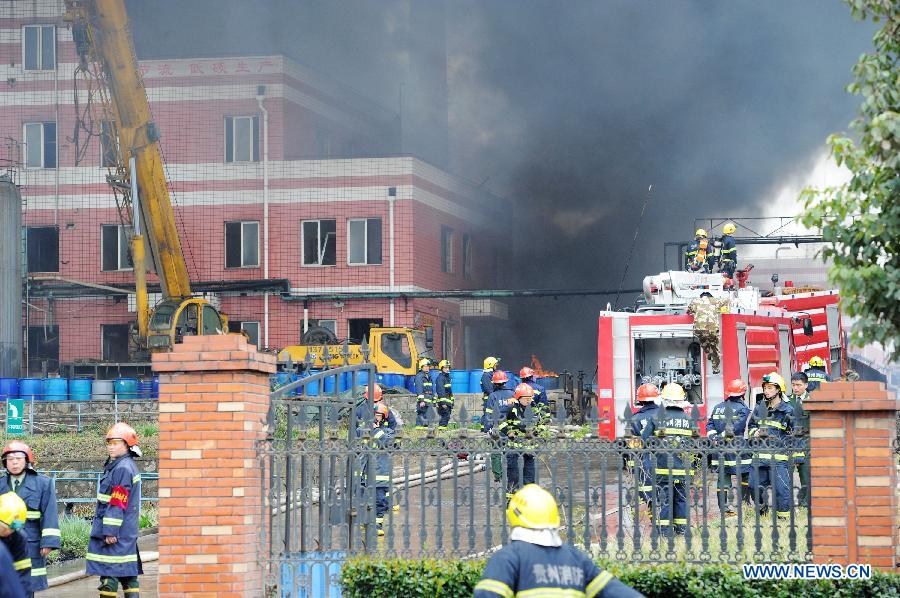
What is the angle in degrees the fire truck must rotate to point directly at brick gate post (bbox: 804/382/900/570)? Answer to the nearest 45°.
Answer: approximately 135° to its right

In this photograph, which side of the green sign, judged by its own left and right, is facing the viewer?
front

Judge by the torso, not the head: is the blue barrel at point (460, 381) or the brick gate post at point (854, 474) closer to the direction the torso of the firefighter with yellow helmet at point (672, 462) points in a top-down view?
the blue barrel

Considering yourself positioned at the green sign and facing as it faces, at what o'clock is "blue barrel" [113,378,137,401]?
The blue barrel is roughly at 7 o'clock from the green sign.

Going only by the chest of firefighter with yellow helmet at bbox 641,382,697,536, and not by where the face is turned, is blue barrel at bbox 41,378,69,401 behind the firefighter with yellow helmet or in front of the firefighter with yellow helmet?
in front

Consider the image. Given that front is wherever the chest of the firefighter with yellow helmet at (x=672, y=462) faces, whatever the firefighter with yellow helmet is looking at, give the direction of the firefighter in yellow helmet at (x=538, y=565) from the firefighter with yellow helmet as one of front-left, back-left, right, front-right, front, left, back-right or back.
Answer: back

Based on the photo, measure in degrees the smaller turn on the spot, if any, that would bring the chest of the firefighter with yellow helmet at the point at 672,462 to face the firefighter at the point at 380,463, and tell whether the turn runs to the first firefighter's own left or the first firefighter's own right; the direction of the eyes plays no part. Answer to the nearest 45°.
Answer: approximately 90° to the first firefighter's own left

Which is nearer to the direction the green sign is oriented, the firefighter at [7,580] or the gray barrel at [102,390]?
the firefighter

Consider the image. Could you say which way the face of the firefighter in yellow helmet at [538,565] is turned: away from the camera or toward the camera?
away from the camera

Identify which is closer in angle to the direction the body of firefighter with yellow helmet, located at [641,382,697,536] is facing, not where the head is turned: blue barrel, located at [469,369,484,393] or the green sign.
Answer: the blue barrel

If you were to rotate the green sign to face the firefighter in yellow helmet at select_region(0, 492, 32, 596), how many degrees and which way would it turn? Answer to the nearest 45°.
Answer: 0° — it already faces them

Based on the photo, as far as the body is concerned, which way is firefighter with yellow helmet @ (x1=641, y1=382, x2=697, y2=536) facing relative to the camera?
away from the camera

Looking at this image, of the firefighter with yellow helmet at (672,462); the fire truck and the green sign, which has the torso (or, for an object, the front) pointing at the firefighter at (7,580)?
the green sign

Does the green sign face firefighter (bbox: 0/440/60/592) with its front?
yes

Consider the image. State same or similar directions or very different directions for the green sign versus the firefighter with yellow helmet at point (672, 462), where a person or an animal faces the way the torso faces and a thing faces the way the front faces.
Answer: very different directions

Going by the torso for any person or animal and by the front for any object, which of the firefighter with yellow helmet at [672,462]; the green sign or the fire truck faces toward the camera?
the green sign

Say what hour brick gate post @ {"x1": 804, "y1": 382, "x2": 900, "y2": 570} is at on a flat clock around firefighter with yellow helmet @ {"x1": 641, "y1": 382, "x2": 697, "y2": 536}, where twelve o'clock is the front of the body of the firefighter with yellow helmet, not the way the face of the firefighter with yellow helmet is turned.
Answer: The brick gate post is roughly at 5 o'clock from the firefighter with yellow helmet.

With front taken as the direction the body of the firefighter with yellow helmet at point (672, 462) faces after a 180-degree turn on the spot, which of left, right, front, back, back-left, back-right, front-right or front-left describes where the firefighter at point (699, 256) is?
back
